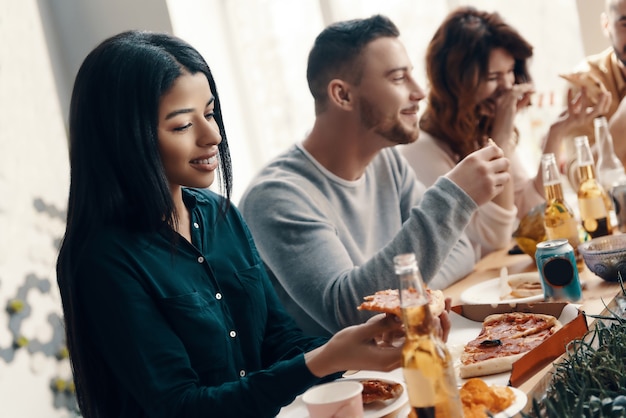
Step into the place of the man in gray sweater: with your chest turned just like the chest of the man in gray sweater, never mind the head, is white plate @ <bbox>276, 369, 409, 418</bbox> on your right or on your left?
on your right

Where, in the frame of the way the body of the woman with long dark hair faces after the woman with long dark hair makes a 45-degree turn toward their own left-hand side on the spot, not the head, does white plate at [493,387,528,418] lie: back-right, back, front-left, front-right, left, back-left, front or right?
front-right

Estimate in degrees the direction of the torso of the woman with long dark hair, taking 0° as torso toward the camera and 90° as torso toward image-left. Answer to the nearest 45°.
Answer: approximately 315°

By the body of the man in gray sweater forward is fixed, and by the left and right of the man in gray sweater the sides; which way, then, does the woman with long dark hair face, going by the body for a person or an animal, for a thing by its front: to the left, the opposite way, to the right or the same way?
the same way

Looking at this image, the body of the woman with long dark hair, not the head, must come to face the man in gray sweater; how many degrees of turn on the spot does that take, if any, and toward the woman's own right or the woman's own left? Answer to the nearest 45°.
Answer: approximately 90° to the woman's own left

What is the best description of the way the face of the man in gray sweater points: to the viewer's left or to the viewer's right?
to the viewer's right

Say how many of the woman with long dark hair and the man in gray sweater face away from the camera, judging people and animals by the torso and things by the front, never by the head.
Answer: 0

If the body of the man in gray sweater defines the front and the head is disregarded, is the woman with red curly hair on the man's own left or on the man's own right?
on the man's own left

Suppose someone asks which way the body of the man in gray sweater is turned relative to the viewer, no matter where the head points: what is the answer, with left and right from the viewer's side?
facing the viewer and to the right of the viewer

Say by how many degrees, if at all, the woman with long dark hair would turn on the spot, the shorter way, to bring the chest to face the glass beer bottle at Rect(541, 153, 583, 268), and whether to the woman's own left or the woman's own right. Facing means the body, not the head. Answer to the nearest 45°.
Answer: approximately 90° to the woman's own left

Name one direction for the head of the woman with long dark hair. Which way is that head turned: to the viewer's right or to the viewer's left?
to the viewer's right

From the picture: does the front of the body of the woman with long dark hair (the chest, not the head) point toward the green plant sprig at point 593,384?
yes

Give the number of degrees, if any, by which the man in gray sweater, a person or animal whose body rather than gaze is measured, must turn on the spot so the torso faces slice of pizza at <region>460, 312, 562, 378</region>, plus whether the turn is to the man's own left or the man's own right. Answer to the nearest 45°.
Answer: approximately 45° to the man's own right

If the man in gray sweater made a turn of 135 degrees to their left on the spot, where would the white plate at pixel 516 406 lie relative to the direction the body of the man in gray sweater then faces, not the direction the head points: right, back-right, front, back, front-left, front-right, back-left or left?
back

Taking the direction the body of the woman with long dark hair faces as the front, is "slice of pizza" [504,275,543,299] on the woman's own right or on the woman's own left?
on the woman's own left

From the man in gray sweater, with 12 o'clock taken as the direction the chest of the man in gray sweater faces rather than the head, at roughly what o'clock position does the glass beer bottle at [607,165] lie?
The glass beer bottle is roughly at 10 o'clock from the man in gray sweater.
